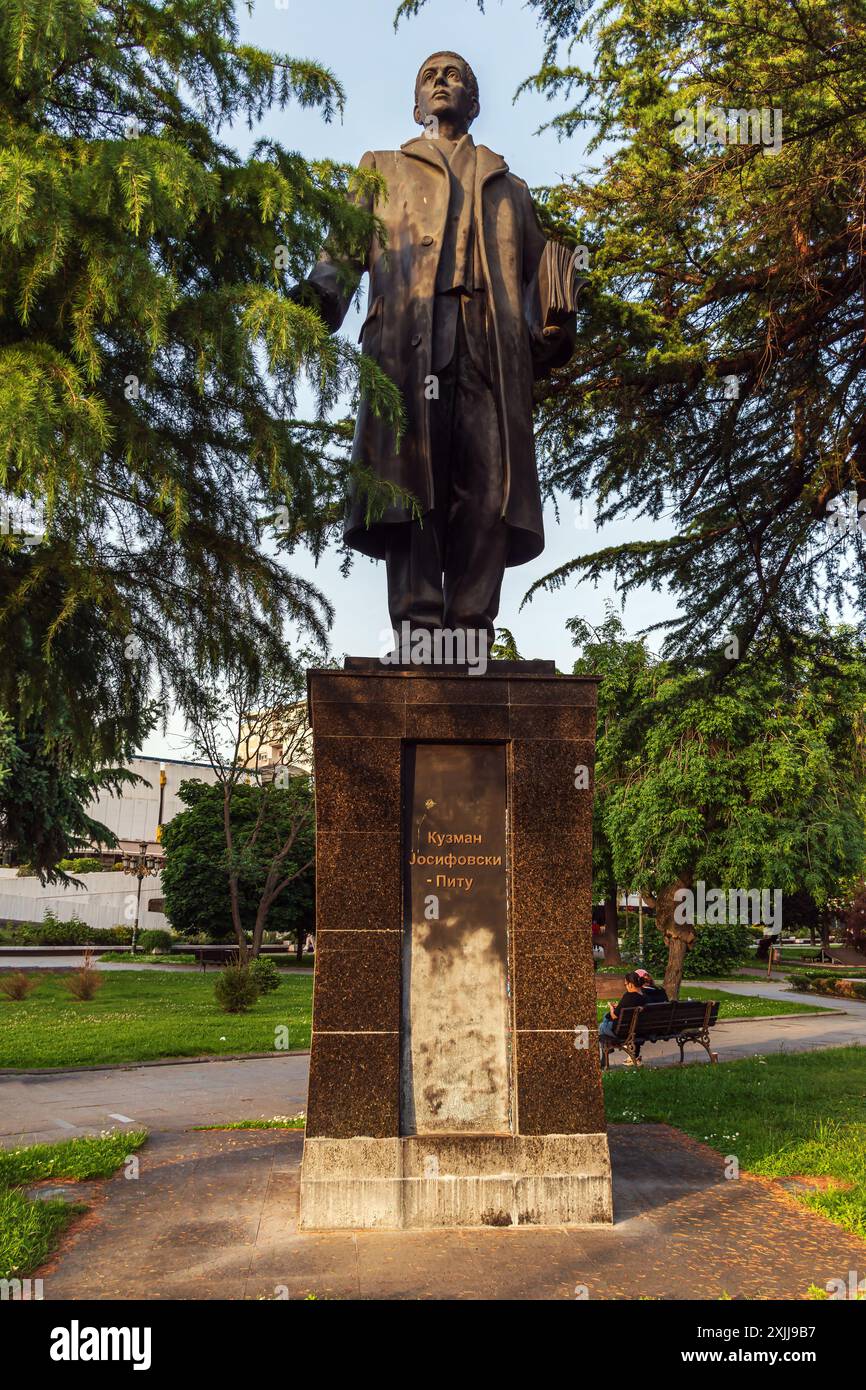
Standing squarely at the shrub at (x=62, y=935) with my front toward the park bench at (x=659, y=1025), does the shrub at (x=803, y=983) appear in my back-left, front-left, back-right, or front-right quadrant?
front-left

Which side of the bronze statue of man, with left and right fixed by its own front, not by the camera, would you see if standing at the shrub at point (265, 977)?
back

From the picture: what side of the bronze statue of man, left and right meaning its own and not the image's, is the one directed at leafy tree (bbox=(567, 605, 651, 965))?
back

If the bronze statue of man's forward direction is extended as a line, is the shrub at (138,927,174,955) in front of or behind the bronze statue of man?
behind

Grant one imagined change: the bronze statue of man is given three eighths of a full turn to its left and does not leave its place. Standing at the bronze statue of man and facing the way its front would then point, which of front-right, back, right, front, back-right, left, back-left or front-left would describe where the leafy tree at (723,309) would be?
front

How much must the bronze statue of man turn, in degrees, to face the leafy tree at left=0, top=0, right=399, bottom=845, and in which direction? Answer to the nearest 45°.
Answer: approximately 45° to its right

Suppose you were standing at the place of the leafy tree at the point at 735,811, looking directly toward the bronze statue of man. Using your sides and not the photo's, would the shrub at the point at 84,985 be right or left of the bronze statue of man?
right

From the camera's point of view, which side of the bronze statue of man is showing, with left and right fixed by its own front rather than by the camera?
front

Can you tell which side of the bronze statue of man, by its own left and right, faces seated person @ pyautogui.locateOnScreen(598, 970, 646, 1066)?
back

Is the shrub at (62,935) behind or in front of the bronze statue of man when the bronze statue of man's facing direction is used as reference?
behind

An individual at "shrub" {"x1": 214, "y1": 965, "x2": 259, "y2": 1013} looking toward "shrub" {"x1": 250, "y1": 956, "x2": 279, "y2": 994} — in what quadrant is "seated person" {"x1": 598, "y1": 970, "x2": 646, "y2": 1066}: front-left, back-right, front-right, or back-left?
back-right

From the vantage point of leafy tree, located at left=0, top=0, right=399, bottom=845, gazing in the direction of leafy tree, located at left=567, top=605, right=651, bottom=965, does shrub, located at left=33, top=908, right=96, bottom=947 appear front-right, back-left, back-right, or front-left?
front-left

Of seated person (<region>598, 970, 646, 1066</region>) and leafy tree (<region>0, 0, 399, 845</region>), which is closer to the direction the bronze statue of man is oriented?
the leafy tree
